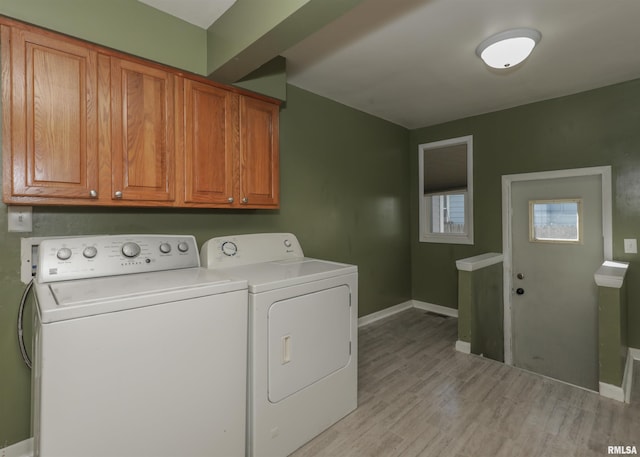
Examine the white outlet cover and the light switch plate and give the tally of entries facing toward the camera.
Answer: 2

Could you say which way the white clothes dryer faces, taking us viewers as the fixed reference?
facing the viewer and to the right of the viewer

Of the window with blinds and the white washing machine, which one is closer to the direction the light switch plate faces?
the white washing machine

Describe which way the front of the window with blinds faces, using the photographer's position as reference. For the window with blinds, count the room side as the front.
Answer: facing the viewer and to the left of the viewer

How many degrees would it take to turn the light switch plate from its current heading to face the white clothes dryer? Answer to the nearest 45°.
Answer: approximately 45° to its right

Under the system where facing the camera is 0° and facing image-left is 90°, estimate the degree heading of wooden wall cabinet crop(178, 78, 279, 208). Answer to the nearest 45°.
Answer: approximately 315°

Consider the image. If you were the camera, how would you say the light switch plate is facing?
facing the viewer

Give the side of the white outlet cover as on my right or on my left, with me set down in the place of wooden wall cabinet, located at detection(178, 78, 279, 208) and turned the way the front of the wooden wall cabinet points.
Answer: on my right
